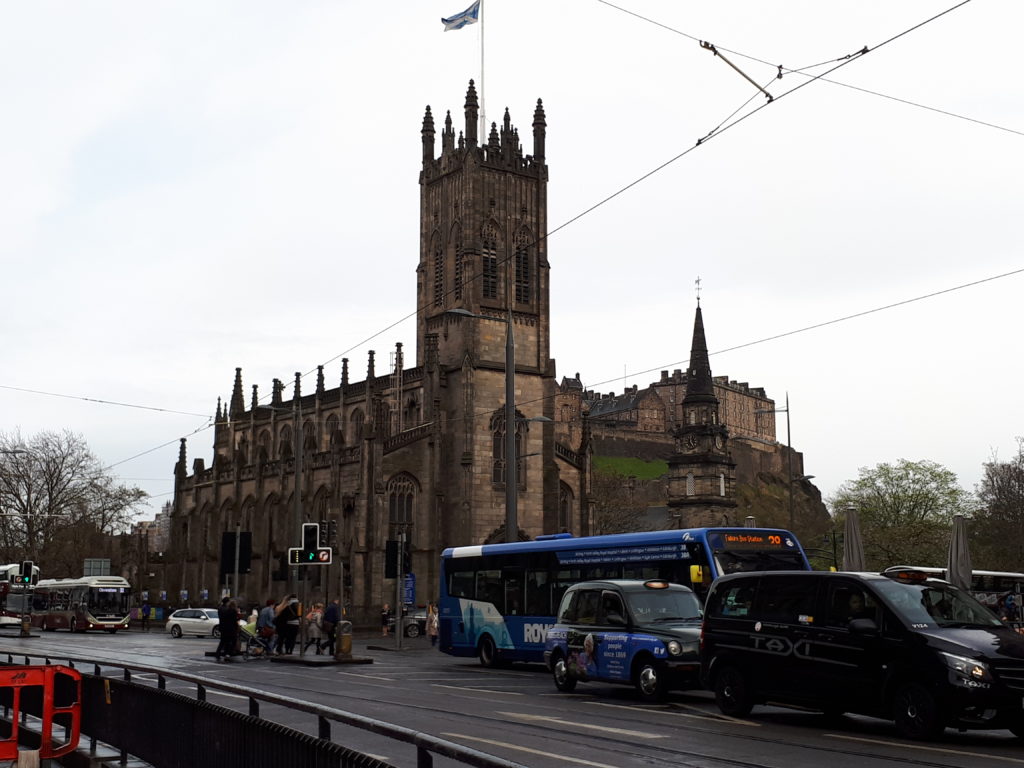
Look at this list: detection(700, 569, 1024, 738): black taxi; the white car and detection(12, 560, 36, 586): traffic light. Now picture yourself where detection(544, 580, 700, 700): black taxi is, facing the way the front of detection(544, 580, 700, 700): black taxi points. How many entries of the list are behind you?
2

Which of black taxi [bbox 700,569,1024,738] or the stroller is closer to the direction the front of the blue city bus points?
the black taxi

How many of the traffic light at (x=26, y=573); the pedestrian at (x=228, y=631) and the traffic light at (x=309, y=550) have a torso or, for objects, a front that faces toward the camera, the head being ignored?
2

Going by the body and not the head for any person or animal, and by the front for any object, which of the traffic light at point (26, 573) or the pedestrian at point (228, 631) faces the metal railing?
the traffic light

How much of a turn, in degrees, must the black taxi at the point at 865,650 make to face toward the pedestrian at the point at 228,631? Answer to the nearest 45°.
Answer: approximately 180°

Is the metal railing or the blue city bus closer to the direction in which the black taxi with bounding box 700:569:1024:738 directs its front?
the metal railing

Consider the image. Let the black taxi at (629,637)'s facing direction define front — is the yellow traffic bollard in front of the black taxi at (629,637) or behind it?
behind

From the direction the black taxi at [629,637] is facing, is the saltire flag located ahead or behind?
behind

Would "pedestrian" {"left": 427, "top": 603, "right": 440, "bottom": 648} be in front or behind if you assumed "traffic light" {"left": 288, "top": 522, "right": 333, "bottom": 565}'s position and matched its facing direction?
behind

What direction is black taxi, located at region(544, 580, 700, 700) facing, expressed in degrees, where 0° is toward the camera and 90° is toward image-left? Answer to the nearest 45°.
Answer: approximately 315°

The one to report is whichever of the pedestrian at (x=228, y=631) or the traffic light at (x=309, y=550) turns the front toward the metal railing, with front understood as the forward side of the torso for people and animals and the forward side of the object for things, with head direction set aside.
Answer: the traffic light

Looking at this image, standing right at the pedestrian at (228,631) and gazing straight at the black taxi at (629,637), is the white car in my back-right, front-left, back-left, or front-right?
back-left

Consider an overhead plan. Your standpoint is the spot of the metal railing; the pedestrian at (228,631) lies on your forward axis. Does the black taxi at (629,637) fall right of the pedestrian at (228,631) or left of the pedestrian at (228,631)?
right

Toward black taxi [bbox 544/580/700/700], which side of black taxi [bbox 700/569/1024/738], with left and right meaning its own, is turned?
back
